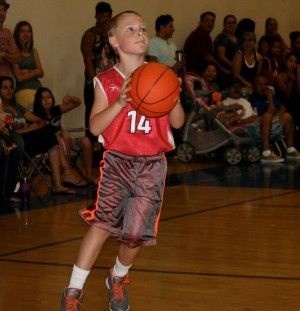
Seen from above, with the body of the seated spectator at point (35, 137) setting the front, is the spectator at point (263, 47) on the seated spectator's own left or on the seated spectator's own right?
on the seated spectator's own left

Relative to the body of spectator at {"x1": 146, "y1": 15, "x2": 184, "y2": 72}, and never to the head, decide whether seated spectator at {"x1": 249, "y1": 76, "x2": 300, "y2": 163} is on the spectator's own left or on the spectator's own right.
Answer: on the spectator's own left

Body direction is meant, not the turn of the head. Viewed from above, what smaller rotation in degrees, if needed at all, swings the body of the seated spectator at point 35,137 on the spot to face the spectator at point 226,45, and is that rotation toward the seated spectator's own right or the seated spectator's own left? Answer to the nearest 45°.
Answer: approximately 90° to the seated spectator's own left

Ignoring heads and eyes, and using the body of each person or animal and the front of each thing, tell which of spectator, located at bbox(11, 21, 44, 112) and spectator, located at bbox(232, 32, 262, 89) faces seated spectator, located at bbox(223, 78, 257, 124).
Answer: spectator, located at bbox(232, 32, 262, 89)

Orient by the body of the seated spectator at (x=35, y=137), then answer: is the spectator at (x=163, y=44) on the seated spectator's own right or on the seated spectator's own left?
on the seated spectator's own left

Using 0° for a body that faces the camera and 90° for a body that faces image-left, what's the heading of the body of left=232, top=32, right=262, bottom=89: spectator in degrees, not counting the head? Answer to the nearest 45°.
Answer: approximately 0°

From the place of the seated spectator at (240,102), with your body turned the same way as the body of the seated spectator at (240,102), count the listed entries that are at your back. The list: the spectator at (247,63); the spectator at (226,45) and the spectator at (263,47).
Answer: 3

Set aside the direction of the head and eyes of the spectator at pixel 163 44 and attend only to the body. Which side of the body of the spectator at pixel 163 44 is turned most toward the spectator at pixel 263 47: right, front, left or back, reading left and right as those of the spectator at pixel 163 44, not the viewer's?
left
